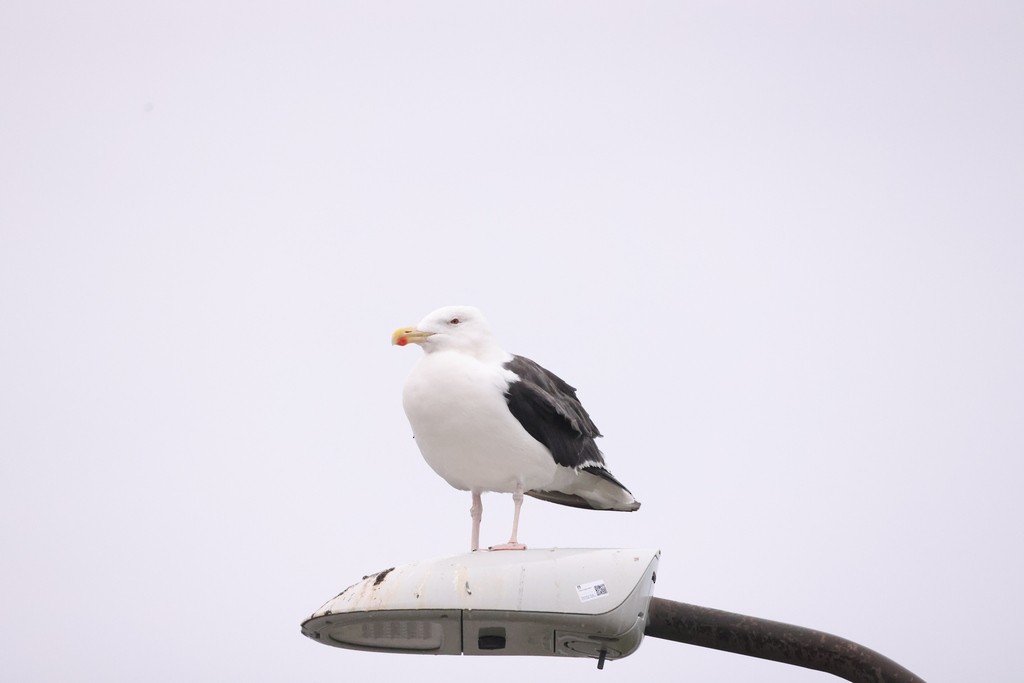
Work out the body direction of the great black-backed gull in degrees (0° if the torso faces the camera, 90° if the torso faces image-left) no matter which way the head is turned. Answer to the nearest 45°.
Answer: approximately 45°
